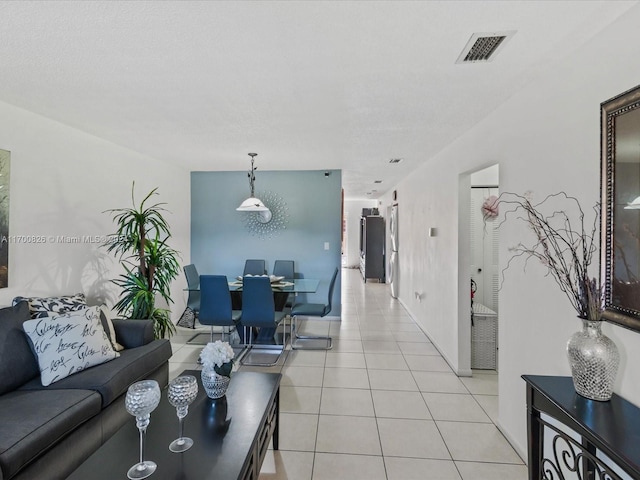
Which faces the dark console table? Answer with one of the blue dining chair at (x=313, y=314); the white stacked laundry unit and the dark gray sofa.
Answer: the dark gray sofa

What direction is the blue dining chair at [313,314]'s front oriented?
to the viewer's left

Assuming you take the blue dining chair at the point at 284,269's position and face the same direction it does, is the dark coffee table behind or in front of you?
in front

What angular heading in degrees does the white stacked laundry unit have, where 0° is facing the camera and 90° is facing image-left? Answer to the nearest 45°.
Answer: approximately 90°

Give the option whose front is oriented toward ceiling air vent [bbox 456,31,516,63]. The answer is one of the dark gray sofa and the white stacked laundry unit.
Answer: the dark gray sofa

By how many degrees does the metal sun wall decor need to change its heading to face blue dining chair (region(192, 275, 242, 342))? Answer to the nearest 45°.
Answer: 0° — it already faces it

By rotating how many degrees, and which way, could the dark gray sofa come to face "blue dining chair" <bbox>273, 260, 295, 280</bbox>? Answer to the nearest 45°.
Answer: approximately 90° to its left

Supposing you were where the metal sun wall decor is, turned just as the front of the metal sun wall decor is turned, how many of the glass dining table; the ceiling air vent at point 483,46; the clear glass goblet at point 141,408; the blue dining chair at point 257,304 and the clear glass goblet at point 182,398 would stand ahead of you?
5

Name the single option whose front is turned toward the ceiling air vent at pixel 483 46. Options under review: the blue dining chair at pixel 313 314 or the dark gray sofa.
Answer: the dark gray sofa

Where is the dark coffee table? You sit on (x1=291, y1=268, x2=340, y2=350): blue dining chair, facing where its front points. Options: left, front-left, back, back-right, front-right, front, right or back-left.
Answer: left

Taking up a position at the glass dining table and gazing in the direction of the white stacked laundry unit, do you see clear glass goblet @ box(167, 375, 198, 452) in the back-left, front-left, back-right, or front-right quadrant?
back-right

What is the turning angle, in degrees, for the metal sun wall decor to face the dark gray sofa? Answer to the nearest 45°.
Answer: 0° — it already faces it

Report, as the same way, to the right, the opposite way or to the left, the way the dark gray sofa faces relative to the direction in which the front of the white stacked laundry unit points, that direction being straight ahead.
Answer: the opposite way
